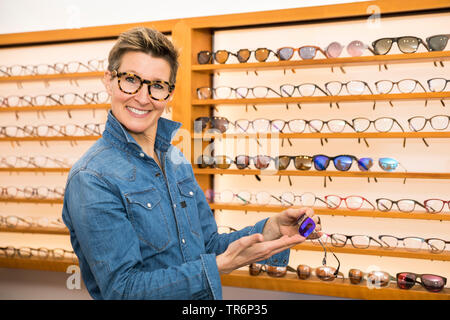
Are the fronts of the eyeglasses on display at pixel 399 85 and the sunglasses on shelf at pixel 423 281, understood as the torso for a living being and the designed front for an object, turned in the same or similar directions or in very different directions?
same or similar directions

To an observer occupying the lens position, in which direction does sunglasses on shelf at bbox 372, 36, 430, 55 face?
facing the viewer and to the left of the viewer

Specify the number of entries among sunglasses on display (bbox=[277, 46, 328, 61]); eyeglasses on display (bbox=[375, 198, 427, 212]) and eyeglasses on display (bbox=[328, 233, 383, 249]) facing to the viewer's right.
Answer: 0

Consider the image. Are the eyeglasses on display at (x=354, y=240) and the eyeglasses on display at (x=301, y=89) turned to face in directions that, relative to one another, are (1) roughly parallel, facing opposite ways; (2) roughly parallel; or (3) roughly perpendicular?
roughly parallel

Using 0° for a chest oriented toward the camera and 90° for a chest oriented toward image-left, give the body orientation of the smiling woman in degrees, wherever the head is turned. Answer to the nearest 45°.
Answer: approximately 315°

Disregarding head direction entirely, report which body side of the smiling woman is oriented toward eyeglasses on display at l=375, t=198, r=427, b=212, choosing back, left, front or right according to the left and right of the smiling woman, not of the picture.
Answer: left

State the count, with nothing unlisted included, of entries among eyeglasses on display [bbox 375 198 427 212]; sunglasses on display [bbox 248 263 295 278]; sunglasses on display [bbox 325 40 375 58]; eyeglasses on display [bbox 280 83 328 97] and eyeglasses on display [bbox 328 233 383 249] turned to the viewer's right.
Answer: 0

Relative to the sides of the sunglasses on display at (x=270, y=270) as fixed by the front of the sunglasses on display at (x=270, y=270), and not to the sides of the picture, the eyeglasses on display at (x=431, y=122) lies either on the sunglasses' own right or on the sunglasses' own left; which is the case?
on the sunglasses' own left

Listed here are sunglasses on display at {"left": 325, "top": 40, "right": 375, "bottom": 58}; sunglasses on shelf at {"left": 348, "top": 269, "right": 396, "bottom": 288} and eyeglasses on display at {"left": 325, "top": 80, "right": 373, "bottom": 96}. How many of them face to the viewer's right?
0

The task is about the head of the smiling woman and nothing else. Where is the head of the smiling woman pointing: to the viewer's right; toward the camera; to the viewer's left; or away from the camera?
toward the camera

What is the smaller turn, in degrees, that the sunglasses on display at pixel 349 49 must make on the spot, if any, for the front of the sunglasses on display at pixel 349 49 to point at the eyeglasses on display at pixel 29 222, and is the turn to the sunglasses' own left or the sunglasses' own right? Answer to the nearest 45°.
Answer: approximately 45° to the sunglasses' own right

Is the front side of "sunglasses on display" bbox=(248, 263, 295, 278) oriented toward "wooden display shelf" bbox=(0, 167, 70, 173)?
no

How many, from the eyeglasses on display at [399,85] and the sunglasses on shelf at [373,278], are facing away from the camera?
0

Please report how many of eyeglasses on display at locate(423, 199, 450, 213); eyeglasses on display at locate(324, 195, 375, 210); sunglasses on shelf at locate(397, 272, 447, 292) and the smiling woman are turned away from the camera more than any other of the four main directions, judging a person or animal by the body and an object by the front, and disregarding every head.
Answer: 0

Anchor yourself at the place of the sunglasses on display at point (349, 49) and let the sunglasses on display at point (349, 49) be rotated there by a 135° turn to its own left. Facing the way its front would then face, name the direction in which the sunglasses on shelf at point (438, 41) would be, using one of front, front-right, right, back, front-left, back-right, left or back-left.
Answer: front
